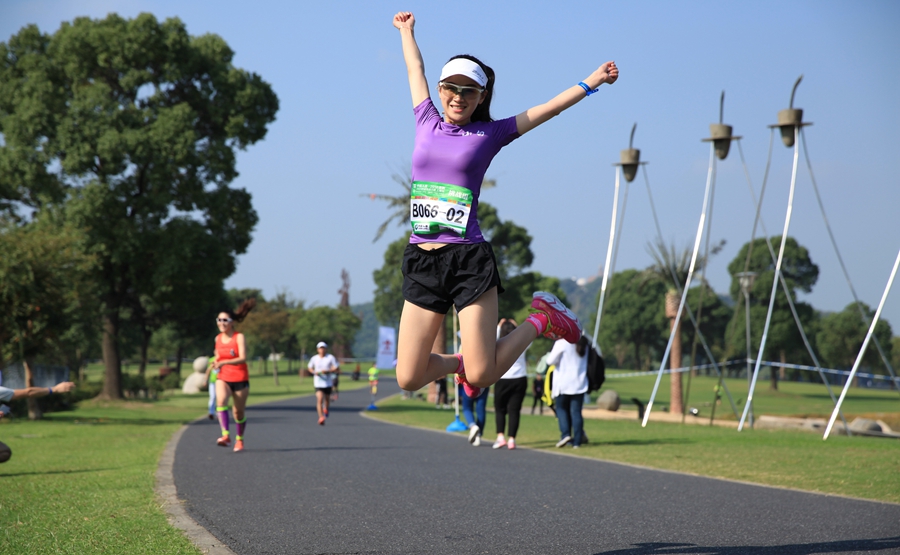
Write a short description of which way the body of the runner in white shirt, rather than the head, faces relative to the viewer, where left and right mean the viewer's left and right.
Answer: facing the viewer

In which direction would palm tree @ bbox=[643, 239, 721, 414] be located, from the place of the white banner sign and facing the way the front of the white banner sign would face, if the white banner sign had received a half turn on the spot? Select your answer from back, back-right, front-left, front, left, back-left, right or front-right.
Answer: back-right

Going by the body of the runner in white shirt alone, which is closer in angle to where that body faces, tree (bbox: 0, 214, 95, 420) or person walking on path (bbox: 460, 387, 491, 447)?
the person walking on path

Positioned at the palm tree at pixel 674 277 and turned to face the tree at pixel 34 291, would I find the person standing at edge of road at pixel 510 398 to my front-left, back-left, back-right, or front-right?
front-left

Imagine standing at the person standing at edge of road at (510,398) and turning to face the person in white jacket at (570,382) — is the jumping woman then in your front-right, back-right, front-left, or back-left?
back-right

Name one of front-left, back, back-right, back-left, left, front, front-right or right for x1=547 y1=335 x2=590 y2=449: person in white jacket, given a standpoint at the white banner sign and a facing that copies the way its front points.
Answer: front

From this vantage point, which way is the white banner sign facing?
toward the camera

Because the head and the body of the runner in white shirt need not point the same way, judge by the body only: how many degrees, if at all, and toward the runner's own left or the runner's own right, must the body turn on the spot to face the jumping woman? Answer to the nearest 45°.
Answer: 0° — they already face them

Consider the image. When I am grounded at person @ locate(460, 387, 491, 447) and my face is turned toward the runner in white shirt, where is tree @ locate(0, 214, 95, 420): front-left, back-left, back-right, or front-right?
front-left

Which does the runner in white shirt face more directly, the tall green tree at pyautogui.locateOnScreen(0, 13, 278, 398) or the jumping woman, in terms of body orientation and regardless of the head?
the jumping woman

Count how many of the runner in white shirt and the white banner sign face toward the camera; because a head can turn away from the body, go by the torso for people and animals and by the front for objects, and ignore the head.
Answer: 2

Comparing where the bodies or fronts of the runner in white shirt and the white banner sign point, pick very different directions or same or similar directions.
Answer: same or similar directions

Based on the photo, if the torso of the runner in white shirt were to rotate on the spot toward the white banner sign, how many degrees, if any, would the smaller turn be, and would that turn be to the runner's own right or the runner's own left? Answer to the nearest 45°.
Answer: approximately 180°

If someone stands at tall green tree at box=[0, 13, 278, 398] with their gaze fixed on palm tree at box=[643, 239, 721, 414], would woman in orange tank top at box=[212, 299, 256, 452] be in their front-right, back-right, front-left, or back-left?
front-right
